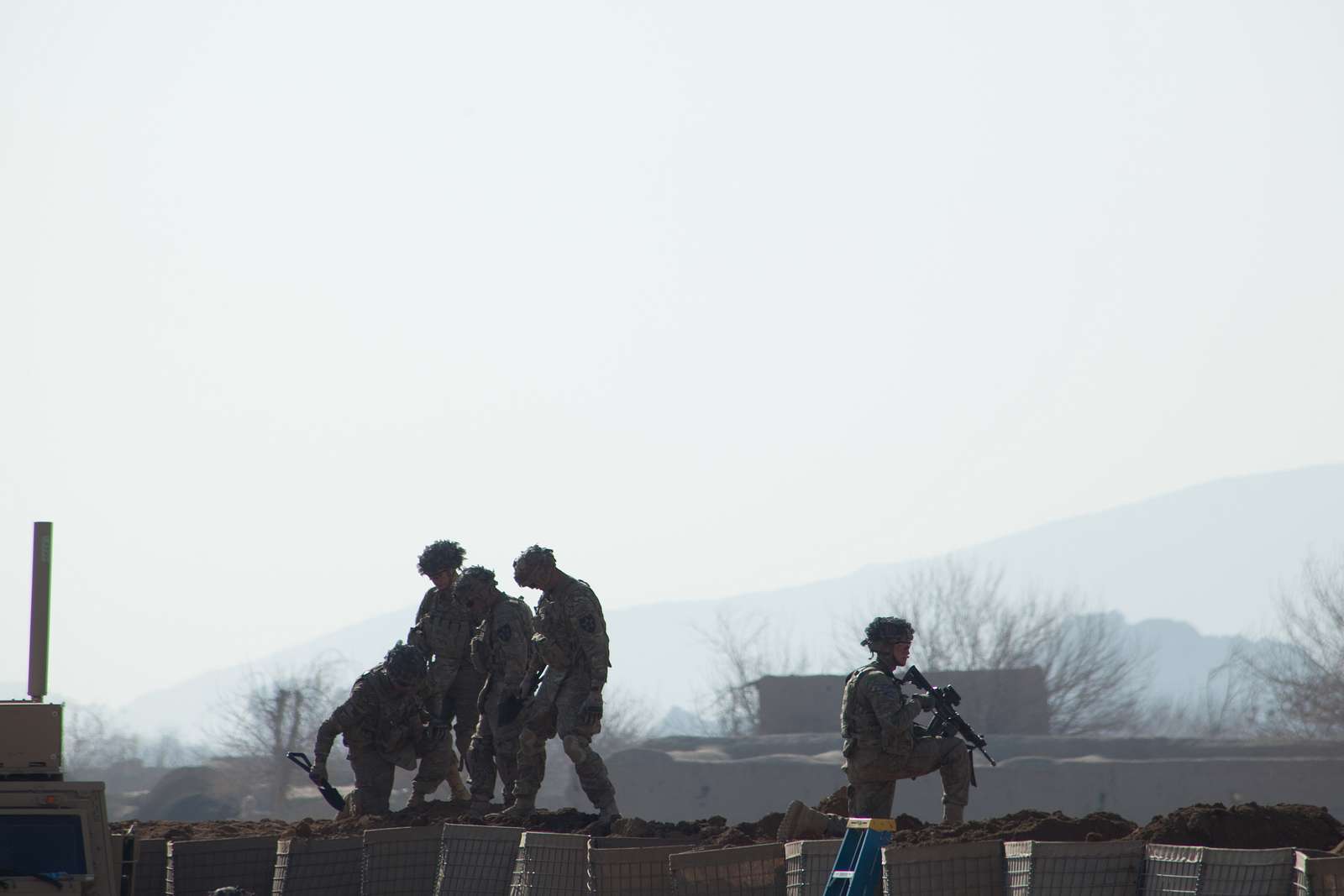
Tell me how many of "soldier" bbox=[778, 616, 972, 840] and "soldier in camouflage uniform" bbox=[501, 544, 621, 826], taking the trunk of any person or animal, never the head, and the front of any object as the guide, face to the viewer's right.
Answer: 1

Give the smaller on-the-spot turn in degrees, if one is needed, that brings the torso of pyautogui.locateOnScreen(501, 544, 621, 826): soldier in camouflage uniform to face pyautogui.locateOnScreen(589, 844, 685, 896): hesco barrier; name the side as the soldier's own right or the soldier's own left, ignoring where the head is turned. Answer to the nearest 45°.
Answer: approximately 45° to the soldier's own left

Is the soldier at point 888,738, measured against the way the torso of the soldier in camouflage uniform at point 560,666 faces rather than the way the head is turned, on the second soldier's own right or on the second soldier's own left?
on the second soldier's own left

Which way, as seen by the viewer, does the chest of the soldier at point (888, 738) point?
to the viewer's right

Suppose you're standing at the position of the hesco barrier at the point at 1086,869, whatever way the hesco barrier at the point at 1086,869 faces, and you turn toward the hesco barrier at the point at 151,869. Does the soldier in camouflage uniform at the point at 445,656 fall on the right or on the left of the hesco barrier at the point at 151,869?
right

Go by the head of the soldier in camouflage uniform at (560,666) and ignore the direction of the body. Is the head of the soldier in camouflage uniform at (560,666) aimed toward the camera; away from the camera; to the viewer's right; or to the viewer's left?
to the viewer's left

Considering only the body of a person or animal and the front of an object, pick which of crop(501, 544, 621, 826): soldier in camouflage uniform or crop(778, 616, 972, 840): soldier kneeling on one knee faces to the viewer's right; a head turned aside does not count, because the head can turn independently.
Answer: the soldier kneeling on one knee

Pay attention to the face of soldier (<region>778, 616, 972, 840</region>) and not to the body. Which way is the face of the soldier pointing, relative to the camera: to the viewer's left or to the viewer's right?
to the viewer's right

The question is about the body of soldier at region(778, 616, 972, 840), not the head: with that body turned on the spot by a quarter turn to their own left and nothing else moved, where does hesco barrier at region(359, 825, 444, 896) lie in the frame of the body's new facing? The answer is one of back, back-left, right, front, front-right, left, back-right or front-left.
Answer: left
